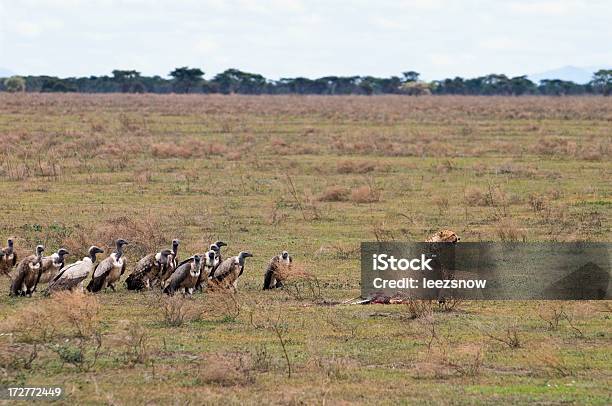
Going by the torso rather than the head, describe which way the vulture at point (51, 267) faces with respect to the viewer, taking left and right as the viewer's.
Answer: facing to the right of the viewer

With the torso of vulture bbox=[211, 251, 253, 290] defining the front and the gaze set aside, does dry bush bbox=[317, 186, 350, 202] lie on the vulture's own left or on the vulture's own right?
on the vulture's own left

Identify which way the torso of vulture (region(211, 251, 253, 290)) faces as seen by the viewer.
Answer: to the viewer's right

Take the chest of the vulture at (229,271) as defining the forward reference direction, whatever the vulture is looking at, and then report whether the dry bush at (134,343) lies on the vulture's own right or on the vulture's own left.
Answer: on the vulture's own right

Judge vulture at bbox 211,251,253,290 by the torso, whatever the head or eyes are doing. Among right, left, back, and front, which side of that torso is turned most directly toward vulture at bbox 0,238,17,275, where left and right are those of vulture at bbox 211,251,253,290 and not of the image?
back

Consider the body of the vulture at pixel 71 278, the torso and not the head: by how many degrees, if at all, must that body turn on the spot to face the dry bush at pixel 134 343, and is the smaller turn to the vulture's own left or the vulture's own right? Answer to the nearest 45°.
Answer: approximately 90° to the vulture's own right

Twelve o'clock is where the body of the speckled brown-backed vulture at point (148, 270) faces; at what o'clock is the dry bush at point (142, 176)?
The dry bush is roughly at 9 o'clock from the speckled brown-backed vulture.

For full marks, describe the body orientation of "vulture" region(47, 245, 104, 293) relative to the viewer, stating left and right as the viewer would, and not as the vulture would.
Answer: facing to the right of the viewer

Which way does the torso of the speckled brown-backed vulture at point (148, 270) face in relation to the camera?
to the viewer's right

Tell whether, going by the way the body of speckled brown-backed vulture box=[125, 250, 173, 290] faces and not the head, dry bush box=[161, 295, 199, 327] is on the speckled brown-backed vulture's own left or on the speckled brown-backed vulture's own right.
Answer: on the speckled brown-backed vulture's own right

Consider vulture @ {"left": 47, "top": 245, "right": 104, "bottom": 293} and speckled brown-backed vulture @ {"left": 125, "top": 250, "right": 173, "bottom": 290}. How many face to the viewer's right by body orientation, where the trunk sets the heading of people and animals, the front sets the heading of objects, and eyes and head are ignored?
2

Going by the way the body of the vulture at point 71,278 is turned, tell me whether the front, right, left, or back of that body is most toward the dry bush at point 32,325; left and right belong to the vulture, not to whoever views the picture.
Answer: right
